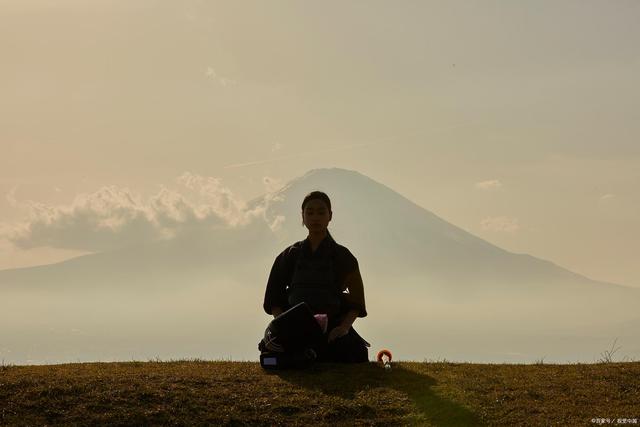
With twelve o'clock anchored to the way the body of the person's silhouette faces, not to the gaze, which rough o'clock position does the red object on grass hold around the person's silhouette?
The red object on grass is roughly at 8 o'clock from the person's silhouette.

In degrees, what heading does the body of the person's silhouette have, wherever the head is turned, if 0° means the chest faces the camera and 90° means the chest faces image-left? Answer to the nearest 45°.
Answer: approximately 0°
